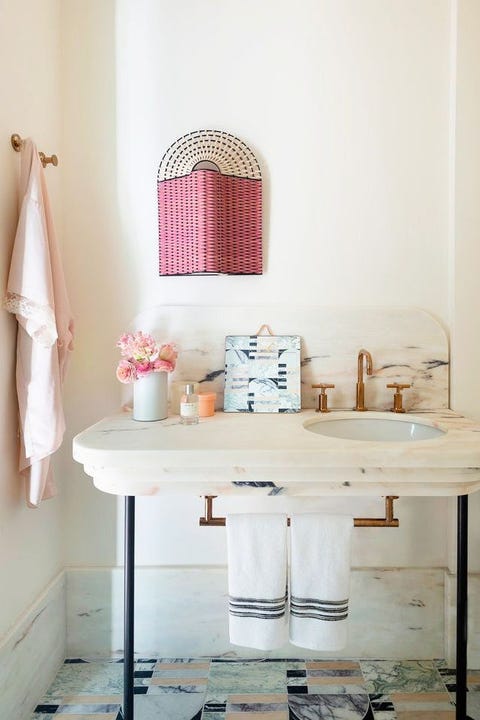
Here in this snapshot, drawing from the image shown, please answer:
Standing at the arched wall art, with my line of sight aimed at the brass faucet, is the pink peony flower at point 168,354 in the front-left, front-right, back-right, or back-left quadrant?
back-right

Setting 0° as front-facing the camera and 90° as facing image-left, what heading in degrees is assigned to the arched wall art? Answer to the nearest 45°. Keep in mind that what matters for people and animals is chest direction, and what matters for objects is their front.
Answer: approximately 0°

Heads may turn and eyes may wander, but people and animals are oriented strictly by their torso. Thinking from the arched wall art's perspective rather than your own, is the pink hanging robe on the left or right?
on its right
